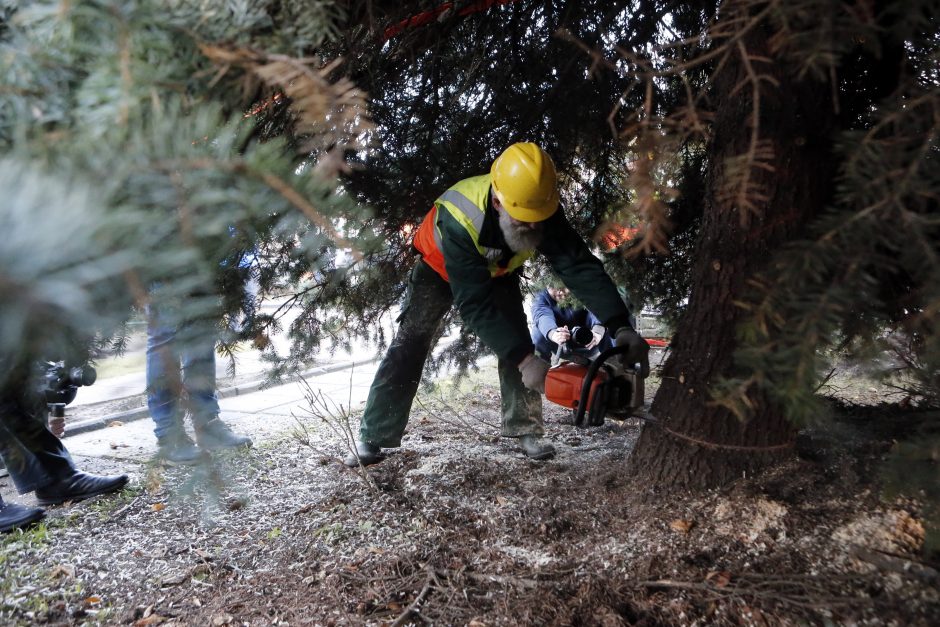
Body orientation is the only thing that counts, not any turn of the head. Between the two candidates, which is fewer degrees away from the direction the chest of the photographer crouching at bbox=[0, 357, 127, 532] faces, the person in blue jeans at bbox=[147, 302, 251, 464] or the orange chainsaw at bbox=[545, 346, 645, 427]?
the orange chainsaw

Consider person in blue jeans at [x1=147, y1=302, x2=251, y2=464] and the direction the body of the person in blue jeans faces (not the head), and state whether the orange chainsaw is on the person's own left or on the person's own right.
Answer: on the person's own left

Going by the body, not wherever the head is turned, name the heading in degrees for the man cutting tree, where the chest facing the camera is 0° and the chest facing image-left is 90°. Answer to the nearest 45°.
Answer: approximately 315°

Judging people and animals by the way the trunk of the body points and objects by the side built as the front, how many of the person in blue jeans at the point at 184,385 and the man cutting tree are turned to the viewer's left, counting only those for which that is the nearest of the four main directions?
0

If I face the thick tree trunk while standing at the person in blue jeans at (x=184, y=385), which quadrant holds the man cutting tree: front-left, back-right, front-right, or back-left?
front-left

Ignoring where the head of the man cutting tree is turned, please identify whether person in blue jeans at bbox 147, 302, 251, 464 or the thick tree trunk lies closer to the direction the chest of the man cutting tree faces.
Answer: the thick tree trunk
